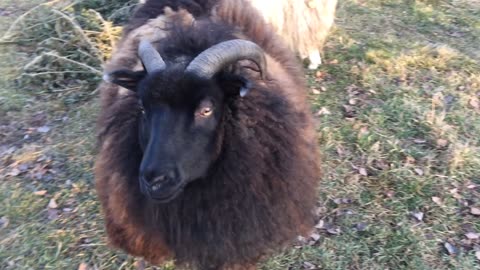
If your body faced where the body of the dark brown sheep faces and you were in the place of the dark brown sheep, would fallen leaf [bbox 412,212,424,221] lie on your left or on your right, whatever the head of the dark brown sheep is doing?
on your left

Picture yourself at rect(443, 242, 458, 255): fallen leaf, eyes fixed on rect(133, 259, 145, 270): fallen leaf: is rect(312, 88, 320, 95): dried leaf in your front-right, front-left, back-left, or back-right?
front-right

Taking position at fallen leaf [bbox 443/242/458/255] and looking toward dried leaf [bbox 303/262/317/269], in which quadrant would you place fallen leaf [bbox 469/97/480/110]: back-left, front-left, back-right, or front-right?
back-right

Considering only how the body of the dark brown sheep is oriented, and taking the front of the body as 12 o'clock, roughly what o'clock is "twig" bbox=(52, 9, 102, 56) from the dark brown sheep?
The twig is roughly at 5 o'clock from the dark brown sheep.

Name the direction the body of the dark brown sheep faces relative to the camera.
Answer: toward the camera

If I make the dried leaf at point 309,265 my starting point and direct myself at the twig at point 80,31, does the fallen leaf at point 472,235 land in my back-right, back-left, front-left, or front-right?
back-right

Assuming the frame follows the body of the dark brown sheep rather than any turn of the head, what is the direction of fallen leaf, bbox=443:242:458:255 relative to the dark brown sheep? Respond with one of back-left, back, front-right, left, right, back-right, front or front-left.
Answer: left

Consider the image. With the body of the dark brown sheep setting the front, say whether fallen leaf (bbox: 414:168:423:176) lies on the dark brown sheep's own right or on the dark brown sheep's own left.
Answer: on the dark brown sheep's own left

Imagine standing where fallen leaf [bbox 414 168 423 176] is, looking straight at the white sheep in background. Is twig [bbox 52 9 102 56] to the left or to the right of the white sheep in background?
left

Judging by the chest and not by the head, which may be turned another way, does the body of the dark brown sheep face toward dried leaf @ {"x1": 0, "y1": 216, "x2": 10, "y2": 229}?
no

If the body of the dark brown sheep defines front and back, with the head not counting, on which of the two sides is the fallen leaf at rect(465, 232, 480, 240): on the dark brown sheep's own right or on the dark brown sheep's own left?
on the dark brown sheep's own left

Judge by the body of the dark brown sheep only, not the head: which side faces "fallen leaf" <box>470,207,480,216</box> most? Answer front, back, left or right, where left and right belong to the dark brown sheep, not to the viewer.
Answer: left

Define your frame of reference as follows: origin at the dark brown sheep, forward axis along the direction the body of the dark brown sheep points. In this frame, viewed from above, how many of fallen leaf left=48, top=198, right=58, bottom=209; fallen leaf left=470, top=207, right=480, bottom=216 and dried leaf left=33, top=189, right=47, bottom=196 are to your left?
1

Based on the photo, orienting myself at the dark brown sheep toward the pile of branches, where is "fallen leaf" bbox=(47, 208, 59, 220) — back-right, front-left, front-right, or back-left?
front-left

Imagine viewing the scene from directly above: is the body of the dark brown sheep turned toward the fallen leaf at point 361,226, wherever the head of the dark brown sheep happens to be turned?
no
